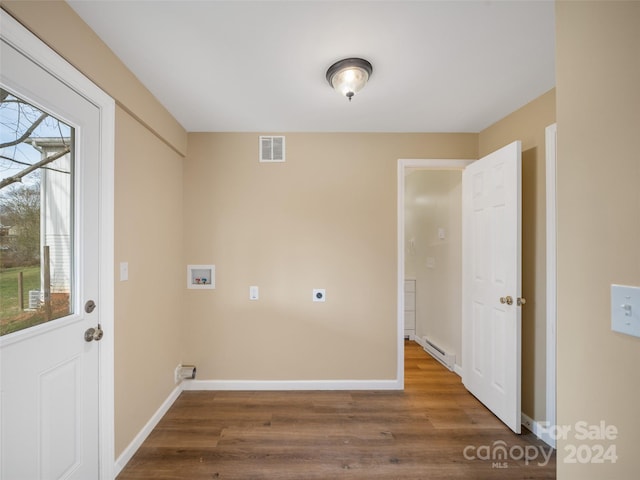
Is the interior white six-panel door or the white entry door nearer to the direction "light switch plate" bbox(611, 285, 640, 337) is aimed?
the white entry door

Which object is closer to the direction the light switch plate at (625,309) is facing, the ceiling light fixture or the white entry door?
the white entry door

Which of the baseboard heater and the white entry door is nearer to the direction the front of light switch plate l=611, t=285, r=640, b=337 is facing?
the white entry door

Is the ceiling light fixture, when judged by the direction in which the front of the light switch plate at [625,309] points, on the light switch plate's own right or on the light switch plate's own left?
on the light switch plate's own right

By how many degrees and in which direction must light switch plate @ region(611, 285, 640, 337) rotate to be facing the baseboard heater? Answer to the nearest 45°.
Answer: approximately 90° to its right

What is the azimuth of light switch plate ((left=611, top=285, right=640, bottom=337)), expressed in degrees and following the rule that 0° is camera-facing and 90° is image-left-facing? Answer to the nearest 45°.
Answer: approximately 45°

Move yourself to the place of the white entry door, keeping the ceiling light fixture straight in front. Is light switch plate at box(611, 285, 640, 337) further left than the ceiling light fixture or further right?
right

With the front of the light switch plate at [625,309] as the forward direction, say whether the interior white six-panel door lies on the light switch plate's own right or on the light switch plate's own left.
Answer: on the light switch plate's own right
